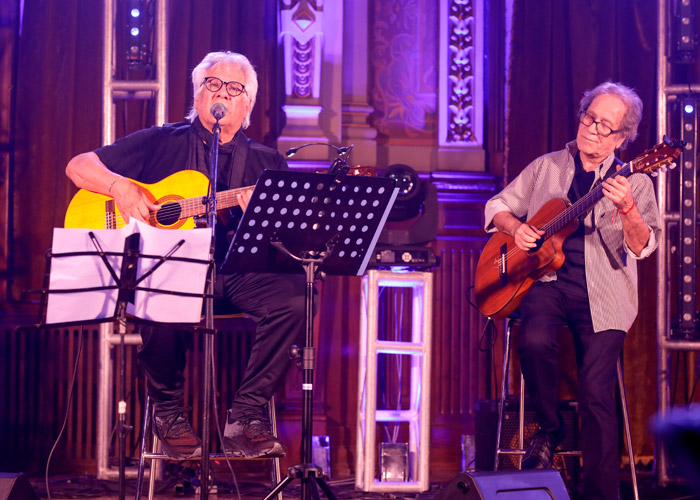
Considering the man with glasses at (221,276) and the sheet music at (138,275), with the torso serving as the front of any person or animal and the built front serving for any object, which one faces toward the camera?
the man with glasses

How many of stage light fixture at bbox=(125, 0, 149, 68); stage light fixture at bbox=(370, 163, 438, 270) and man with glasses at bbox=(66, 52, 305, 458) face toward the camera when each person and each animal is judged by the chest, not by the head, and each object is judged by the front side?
3

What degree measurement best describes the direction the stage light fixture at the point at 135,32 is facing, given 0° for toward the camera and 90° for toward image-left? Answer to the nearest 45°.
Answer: approximately 0°

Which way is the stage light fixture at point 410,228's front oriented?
toward the camera

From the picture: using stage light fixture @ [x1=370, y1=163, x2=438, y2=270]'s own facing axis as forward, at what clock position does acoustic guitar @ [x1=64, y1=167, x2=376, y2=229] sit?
The acoustic guitar is roughly at 2 o'clock from the stage light fixture.

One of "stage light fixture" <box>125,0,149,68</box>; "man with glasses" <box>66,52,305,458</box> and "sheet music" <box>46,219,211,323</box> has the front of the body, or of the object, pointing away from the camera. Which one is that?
the sheet music

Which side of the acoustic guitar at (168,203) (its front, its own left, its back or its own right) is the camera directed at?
front

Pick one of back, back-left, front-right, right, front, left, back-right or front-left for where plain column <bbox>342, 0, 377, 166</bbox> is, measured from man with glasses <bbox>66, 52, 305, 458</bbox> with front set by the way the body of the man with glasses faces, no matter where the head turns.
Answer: back-left

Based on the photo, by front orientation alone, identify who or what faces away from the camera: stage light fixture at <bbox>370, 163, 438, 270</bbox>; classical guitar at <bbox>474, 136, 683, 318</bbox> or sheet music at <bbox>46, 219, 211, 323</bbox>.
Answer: the sheet music

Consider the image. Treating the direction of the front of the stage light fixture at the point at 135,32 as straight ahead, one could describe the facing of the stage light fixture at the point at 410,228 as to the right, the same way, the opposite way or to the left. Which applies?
the same way

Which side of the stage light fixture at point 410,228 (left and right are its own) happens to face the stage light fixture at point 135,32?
right

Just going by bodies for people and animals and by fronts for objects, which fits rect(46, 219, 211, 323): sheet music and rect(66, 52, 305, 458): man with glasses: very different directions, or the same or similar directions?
very different directions

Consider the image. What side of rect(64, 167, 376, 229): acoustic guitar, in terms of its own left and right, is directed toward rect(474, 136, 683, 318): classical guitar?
left

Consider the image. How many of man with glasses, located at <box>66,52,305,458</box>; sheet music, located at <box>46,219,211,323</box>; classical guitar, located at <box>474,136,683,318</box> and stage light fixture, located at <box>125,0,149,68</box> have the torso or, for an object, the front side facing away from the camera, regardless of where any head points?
1

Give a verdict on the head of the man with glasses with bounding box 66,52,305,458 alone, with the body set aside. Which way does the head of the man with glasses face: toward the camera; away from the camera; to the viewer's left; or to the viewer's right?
toward the camera

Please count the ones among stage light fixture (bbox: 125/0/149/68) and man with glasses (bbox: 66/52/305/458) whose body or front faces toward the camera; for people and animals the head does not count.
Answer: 2
